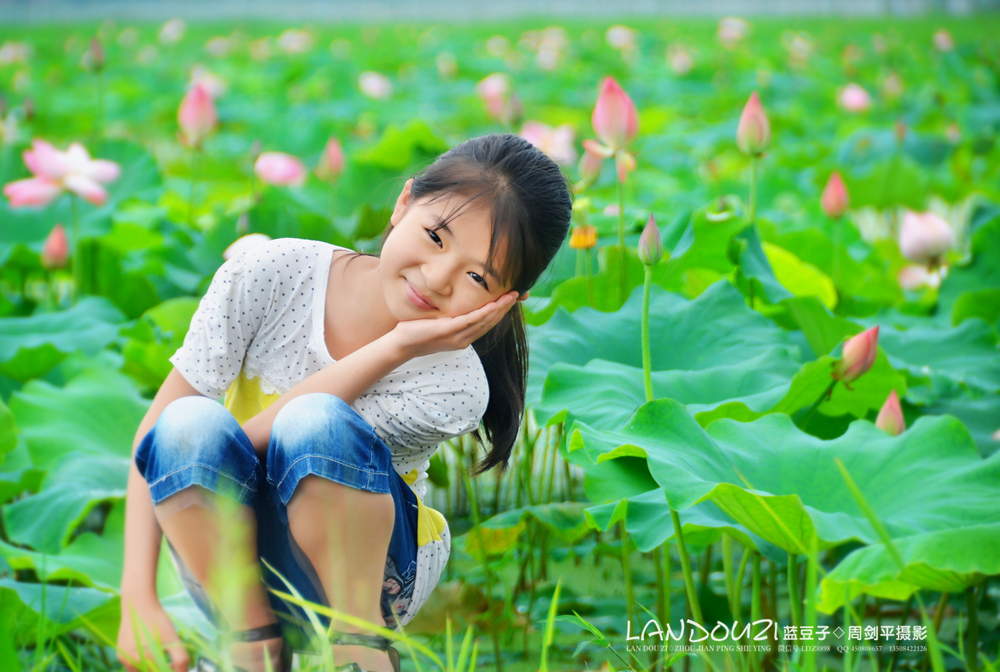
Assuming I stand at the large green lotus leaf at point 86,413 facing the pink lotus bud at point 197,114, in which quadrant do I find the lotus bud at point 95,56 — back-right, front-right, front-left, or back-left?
front-left

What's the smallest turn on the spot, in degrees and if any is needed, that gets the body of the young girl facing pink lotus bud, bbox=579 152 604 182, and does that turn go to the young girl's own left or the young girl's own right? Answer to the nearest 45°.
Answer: approximately 180°

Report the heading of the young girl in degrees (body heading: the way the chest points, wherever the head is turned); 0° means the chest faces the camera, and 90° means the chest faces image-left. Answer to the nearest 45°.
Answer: approximately 45°

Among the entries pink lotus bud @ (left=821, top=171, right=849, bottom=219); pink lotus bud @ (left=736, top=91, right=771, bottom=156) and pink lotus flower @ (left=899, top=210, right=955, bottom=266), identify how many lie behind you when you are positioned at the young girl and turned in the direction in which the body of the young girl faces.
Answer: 3

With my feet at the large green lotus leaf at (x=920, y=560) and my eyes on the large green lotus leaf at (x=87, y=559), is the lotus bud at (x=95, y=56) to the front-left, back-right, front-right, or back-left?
front-right

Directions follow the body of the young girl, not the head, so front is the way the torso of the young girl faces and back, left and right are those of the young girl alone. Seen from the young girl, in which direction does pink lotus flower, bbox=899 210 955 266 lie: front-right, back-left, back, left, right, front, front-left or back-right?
back
